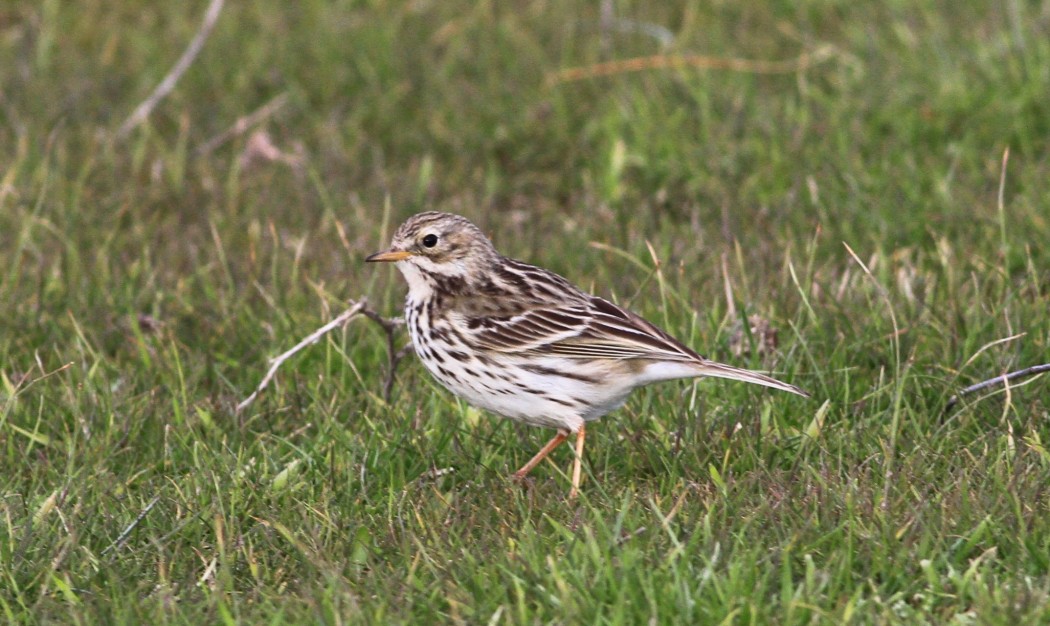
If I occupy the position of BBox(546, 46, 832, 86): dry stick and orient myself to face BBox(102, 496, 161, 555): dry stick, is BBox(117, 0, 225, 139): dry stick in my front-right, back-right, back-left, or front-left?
front-right

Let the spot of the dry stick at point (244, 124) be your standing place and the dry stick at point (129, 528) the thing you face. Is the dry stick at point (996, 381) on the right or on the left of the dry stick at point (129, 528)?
left

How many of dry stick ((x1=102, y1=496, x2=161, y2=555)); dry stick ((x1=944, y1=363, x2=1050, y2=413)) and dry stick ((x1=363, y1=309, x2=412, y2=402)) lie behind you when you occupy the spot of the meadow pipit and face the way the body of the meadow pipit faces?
1

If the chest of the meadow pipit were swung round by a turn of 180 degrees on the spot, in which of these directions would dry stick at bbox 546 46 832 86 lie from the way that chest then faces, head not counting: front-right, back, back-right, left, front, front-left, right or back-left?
left

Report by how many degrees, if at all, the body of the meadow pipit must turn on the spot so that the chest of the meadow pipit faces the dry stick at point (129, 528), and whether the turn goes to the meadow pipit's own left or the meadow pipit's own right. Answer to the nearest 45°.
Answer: approximately 45° to the meadow pipit's own left

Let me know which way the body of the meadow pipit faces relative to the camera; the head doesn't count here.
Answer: to the viewer's left

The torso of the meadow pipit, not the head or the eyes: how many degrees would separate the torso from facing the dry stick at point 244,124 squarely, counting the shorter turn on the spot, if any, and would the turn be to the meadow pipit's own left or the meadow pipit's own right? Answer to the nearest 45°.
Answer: approximately 45° to the meadow pipit's own right

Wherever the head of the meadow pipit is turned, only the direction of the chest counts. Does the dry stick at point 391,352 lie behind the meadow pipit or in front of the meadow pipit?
in front

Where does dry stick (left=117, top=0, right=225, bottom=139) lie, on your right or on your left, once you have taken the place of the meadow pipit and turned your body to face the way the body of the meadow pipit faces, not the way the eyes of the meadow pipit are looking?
on your right

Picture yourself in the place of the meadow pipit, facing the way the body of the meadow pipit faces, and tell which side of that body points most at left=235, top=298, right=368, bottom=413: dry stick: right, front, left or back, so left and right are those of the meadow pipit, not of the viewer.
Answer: front

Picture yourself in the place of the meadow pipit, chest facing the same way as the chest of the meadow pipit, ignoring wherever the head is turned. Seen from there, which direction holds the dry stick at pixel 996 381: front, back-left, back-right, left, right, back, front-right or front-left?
back
